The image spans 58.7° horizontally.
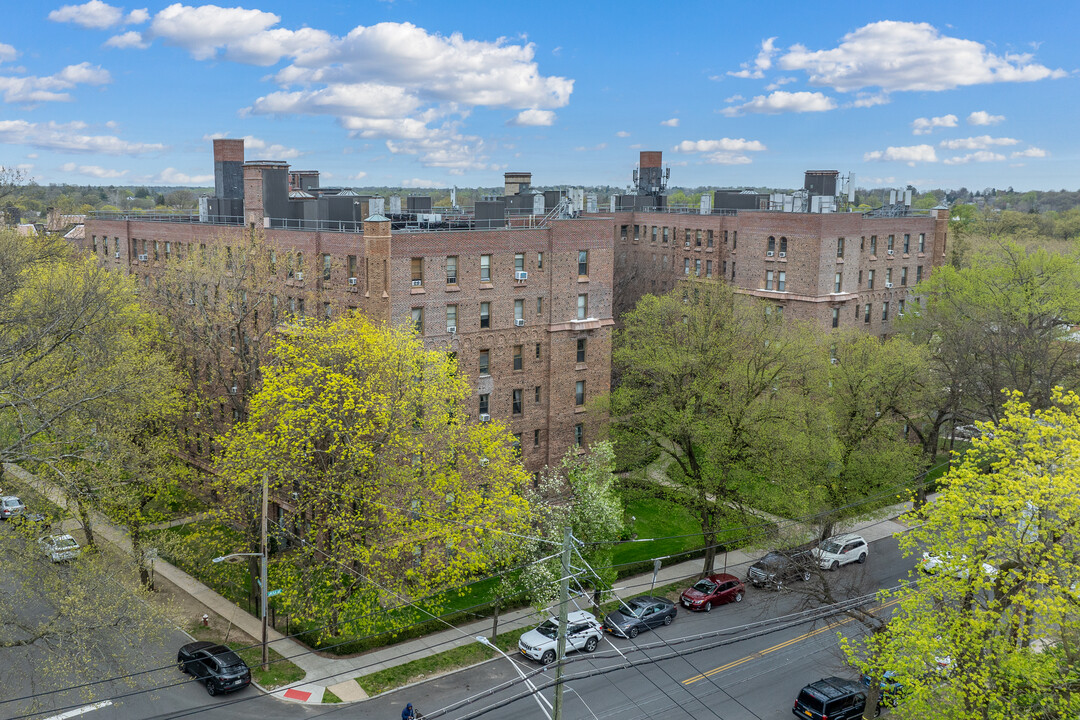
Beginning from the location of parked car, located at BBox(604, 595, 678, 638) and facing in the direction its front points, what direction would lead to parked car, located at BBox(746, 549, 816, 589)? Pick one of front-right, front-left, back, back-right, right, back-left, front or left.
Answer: back

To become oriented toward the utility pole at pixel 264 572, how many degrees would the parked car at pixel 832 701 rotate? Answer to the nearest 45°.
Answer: approximately 135° to its left

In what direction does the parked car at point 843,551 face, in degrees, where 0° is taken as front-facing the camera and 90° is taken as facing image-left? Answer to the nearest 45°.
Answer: approximately 45°

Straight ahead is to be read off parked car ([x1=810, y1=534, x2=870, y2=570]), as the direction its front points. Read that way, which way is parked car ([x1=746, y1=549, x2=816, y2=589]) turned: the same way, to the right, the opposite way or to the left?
the same way

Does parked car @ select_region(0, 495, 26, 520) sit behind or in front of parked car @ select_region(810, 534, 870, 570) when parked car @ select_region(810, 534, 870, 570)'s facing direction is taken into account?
in front

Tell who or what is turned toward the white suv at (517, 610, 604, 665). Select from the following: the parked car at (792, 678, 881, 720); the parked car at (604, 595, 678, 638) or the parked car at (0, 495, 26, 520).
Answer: the parked car at (604, 595, 678, 638)

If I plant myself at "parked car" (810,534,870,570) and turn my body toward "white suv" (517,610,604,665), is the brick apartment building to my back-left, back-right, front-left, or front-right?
front-right

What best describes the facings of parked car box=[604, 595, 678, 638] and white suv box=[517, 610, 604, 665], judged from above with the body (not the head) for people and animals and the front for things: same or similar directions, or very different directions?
same or similar directions

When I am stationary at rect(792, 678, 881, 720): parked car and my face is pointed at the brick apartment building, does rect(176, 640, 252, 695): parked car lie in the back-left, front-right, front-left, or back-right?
front-left

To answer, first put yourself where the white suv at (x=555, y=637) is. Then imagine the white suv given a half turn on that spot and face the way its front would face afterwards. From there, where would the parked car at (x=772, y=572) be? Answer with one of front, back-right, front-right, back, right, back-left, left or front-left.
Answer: front

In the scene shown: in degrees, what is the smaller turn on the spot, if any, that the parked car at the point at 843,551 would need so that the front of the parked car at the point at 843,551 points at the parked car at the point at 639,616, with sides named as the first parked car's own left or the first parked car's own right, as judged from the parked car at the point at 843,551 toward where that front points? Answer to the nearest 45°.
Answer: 0° — it already faces it

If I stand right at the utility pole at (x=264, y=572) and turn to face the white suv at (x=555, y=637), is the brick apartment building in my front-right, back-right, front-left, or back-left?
front-left

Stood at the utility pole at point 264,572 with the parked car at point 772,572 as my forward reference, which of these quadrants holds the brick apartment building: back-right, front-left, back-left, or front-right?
front-left

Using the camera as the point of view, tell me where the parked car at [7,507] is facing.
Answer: facing away from the viewer and to the left of the viewer

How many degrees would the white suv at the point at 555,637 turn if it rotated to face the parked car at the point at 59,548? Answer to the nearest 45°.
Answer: approximately 45° to its right

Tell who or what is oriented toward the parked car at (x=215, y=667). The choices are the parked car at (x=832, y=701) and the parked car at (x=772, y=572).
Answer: the parked car at (x=772, y=572)

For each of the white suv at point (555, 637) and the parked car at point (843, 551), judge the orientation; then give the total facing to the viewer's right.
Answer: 0

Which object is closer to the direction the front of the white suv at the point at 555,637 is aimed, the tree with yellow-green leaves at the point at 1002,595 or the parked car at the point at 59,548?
the parked car

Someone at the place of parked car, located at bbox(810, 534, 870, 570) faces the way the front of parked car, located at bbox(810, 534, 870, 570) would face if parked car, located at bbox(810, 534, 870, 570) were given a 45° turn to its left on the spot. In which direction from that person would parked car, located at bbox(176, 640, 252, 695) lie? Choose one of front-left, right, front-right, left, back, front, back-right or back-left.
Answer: front-right

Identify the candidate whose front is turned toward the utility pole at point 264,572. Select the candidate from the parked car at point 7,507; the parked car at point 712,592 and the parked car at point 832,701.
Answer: the parked car at point 712,592
